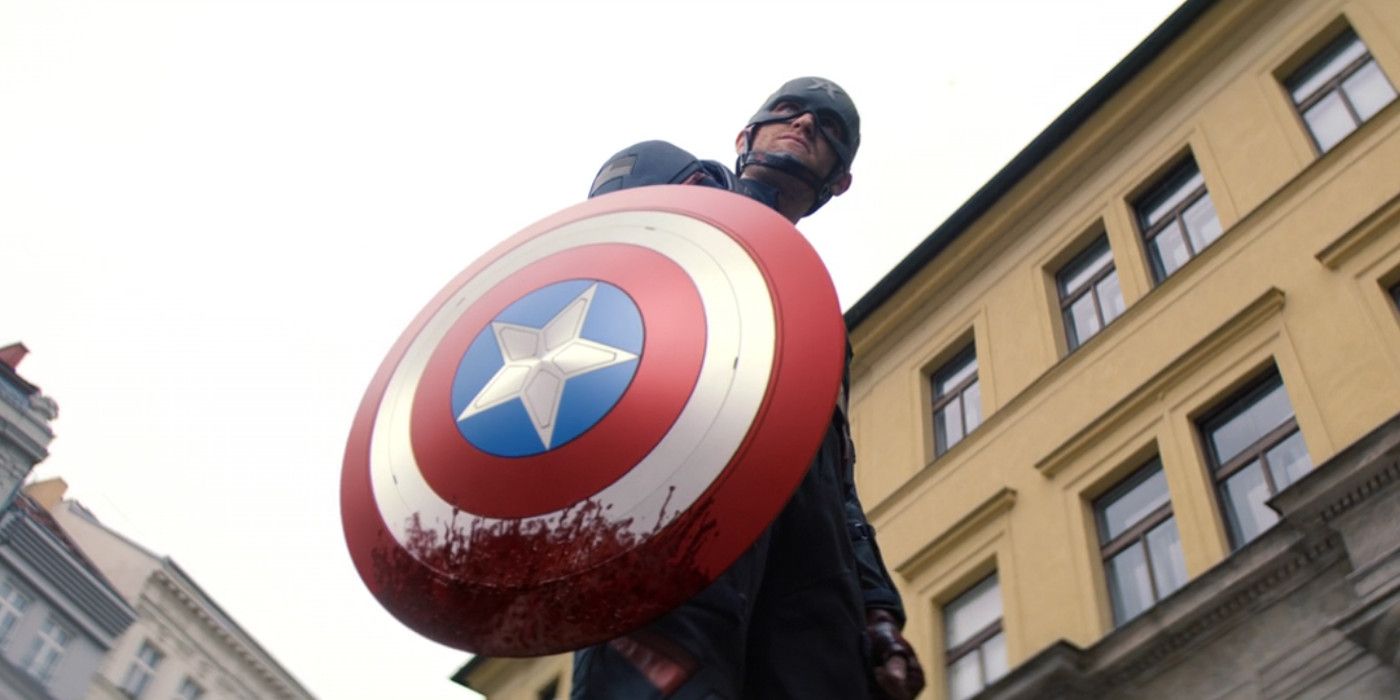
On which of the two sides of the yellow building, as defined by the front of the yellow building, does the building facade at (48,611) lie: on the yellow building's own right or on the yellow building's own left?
on the yellow building's own right

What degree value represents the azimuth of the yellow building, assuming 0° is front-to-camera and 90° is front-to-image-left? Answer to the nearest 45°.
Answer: approximately 45°

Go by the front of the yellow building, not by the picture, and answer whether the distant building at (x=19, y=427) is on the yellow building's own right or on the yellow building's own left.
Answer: on the yellow building's own right
